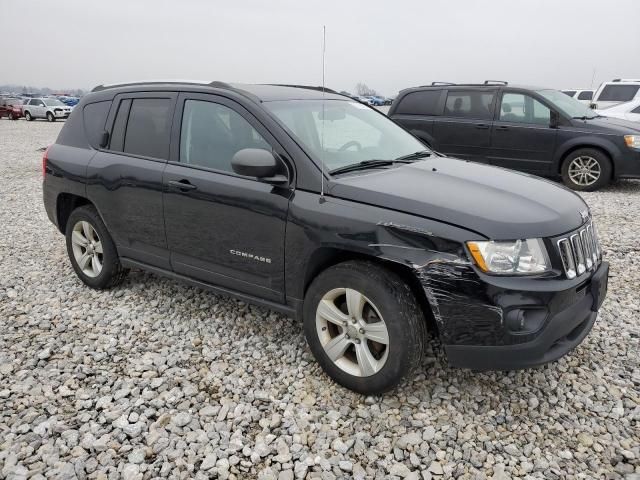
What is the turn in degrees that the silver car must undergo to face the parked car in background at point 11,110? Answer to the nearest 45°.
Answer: approximately 180°

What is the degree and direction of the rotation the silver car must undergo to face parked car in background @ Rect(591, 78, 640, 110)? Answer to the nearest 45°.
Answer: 0° — it already faces it

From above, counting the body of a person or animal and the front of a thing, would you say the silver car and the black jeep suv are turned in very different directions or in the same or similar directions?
same or similar directions

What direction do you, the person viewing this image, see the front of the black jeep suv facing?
facing the viewer and to the right of the viewer

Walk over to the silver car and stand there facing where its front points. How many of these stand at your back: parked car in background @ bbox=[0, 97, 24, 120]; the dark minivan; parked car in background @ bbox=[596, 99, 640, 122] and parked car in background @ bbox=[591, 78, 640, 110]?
1

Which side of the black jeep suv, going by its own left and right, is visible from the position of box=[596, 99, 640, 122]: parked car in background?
left

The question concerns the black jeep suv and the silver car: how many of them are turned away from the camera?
0

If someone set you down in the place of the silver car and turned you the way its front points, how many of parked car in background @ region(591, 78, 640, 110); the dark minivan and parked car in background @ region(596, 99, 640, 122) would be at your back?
0

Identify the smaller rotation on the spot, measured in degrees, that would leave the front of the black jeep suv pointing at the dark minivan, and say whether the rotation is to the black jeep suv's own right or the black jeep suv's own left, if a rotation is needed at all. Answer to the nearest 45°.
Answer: approximately 90° to the black jeep suv's own left

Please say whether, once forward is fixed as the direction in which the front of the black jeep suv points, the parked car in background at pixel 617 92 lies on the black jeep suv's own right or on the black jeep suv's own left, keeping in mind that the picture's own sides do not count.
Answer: on the black jeep suv's own left

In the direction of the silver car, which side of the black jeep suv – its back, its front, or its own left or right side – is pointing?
back

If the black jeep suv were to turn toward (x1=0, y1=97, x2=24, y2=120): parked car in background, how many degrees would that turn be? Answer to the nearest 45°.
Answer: approximately 180°

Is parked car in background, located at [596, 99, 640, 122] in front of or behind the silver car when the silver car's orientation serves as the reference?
in front

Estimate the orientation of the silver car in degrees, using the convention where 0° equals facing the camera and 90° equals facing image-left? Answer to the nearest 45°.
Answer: approximately 315°
